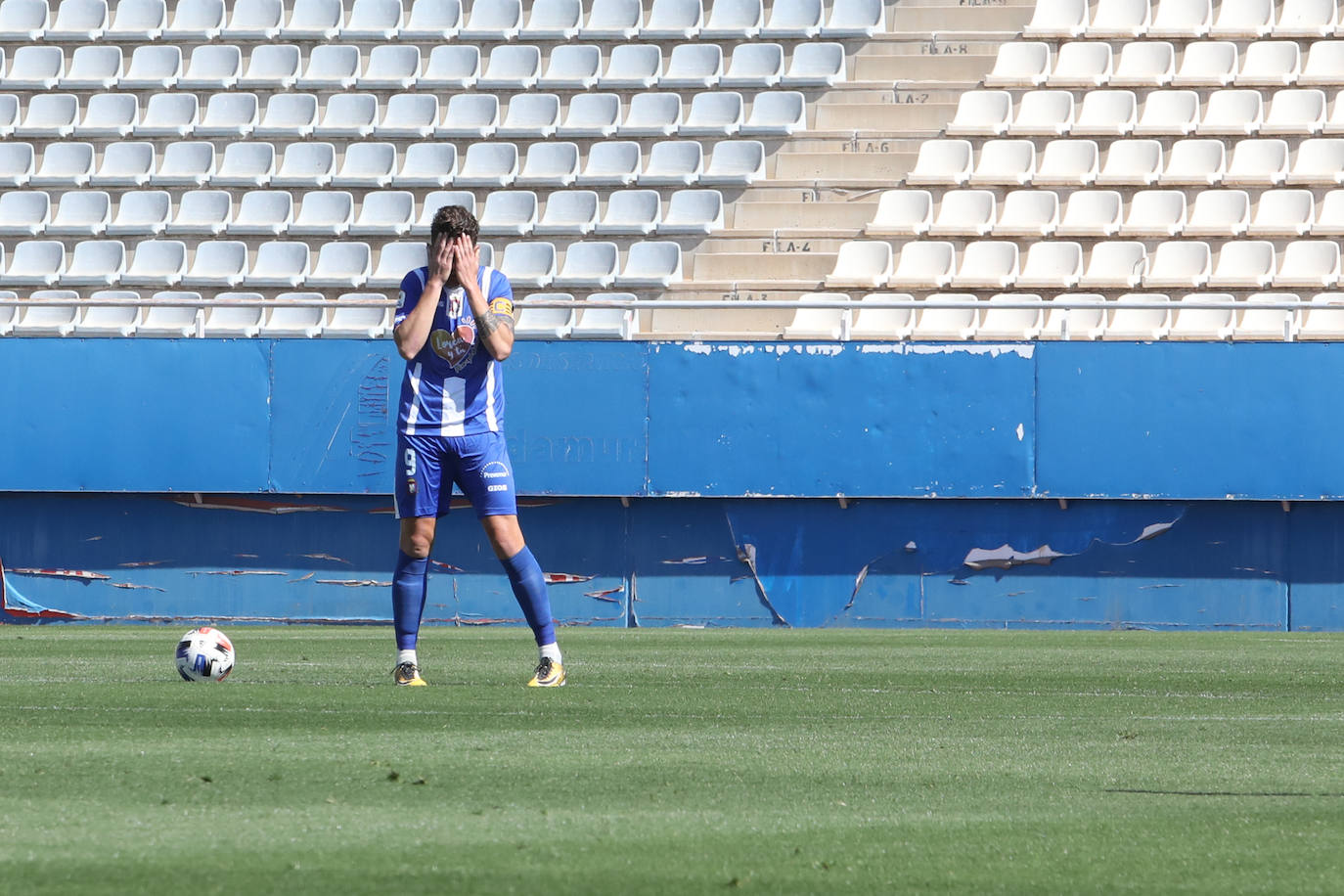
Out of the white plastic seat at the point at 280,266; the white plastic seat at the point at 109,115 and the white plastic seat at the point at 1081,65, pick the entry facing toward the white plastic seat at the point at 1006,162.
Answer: the white plastic seat at the point at 1081,65

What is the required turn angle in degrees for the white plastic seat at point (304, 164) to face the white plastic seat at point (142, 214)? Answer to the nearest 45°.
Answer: approximately 45° to its right

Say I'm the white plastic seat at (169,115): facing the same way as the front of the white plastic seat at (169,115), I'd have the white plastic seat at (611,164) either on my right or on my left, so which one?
on my left

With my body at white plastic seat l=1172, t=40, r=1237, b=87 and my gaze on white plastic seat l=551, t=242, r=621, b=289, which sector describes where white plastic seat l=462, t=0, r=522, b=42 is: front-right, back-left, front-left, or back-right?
front-right

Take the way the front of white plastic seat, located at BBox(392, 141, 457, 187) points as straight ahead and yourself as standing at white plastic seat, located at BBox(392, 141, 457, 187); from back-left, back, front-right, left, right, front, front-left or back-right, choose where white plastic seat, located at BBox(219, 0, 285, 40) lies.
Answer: right

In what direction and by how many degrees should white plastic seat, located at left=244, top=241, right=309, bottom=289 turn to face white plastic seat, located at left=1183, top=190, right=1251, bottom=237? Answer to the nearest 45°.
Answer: approximately 135° to its left

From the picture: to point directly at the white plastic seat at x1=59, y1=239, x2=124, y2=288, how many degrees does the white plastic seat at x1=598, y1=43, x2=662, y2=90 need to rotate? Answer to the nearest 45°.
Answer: approximately 45° to its right

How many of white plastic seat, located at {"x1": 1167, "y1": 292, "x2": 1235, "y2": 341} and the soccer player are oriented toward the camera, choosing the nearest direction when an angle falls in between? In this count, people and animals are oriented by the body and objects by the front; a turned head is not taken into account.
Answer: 2

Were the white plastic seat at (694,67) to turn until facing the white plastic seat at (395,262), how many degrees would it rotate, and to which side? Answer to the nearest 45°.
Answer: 0° — it already faces it

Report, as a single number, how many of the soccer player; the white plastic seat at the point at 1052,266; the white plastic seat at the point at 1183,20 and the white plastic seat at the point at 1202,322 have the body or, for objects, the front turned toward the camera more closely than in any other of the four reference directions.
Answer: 4

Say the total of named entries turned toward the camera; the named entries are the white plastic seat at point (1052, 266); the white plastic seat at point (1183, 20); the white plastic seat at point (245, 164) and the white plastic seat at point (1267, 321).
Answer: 4

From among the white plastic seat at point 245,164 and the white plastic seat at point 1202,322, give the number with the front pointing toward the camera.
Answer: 2

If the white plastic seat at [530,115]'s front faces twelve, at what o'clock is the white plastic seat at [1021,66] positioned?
the white plastic seat at [1021,66] is roughly at 8 o'clock from the white plastic seat at [530,115].

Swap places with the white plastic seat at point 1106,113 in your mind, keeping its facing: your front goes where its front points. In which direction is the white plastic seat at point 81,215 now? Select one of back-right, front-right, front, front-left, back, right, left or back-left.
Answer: front-right

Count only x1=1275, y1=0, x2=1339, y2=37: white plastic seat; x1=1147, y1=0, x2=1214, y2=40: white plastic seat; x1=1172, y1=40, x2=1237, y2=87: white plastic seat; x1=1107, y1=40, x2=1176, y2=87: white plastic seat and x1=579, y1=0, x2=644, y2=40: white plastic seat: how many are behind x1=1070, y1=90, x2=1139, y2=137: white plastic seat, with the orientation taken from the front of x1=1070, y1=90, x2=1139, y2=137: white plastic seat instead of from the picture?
4
